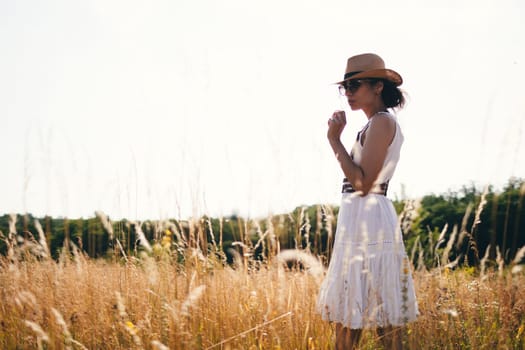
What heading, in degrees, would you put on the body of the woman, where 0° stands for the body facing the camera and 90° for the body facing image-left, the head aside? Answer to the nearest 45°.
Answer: approximately 90°

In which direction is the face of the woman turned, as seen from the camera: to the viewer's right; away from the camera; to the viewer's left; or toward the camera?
to the viewer's left
